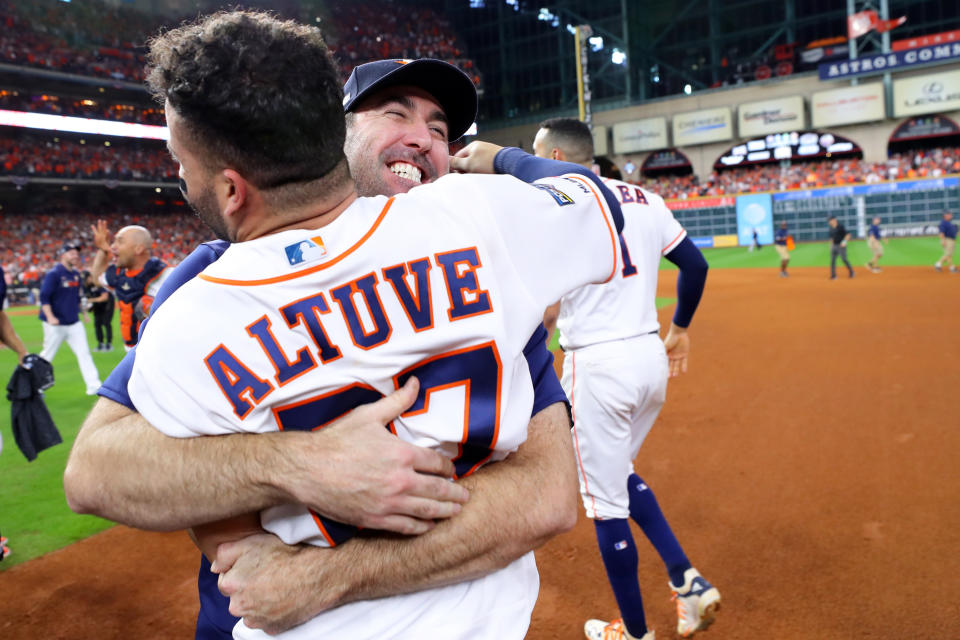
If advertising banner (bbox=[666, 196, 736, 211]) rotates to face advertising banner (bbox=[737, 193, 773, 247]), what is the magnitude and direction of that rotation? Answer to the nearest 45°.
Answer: approximately 45° to its left

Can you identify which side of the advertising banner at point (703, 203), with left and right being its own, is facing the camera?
front

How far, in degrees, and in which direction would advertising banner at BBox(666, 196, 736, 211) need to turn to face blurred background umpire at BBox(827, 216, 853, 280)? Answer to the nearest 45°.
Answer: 0° — it already faces them

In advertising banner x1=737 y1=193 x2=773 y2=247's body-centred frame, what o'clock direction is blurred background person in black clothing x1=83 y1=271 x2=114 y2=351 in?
The blurred background person in black clothing is roughly at 1 o'clock from the advertising banner.

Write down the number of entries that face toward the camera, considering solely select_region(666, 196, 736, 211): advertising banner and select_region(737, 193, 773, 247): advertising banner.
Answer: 2

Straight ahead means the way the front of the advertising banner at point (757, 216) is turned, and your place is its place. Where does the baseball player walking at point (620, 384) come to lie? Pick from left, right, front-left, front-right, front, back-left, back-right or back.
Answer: front

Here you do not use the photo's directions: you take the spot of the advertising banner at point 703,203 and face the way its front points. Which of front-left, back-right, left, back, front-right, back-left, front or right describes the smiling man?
front

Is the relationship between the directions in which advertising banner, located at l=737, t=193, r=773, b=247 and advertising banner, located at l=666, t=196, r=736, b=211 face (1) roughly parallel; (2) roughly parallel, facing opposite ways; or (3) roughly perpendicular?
roughly parallel

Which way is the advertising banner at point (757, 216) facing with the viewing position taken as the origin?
facing the viewer

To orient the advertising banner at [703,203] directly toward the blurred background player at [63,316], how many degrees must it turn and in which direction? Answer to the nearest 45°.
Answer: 0° — it already faces them

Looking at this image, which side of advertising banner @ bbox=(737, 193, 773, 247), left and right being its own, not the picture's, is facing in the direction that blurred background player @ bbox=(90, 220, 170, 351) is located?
front

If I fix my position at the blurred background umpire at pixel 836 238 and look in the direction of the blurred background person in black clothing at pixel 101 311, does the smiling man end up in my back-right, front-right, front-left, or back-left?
front-left

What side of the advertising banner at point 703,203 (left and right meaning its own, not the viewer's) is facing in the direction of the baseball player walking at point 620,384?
front

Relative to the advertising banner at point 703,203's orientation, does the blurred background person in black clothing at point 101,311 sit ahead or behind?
ahead

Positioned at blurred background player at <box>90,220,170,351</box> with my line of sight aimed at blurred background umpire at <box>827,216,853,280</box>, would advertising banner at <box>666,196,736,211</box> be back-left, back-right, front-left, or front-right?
front-left
